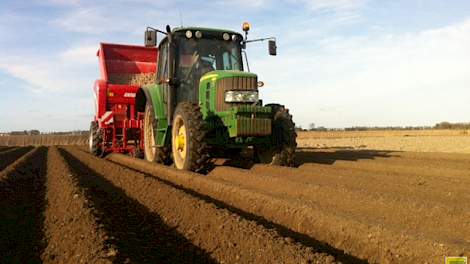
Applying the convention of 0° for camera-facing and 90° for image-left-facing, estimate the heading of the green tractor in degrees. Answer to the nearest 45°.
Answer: approximately 315°

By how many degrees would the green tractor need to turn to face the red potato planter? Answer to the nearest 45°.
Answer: approximately 180°
